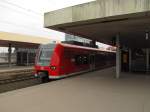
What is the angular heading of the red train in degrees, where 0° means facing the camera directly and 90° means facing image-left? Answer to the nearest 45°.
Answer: approximately 45°
